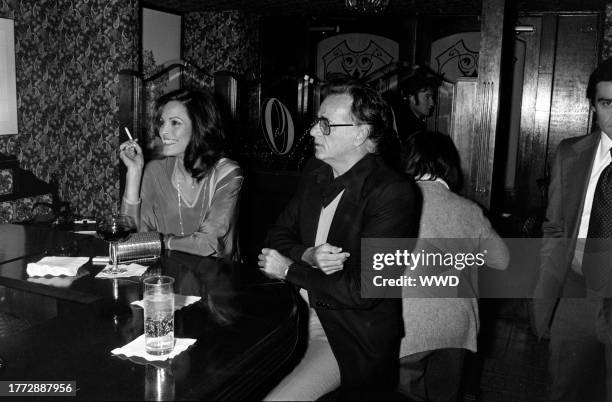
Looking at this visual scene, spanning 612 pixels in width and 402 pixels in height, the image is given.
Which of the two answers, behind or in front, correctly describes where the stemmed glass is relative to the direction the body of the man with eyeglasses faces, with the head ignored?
in front

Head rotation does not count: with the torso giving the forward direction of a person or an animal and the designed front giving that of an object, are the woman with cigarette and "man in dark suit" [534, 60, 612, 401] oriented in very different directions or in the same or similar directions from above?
same or similar directions

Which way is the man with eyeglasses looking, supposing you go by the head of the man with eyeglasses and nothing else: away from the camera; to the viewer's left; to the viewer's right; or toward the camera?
to the viewer's left

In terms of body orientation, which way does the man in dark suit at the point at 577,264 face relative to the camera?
toward the camera

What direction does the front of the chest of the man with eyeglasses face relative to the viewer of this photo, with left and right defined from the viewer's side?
facing the viewer and to the left of the viewer

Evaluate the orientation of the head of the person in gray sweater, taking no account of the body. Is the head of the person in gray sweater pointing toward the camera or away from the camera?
away from the camera

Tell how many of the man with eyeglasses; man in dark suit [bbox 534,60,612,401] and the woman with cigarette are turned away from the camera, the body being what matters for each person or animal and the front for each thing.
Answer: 0

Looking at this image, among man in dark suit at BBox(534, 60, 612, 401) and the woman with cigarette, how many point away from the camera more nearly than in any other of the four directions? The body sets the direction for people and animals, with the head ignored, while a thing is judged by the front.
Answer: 0

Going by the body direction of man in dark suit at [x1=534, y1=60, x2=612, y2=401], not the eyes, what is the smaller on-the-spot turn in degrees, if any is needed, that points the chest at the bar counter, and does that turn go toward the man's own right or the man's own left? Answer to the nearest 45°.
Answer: approximately 45° to the man's own right

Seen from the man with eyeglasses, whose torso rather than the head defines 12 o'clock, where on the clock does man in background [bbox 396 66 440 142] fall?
The man in background is roughly at 5 o'clock from the man with eyeglasses.

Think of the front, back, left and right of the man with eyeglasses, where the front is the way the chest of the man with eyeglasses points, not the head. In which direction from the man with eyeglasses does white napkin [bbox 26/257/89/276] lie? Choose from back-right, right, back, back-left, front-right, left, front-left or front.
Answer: front-right

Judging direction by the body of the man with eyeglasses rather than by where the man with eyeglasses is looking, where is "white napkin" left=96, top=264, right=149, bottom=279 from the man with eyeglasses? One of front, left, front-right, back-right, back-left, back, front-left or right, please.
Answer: front-right
